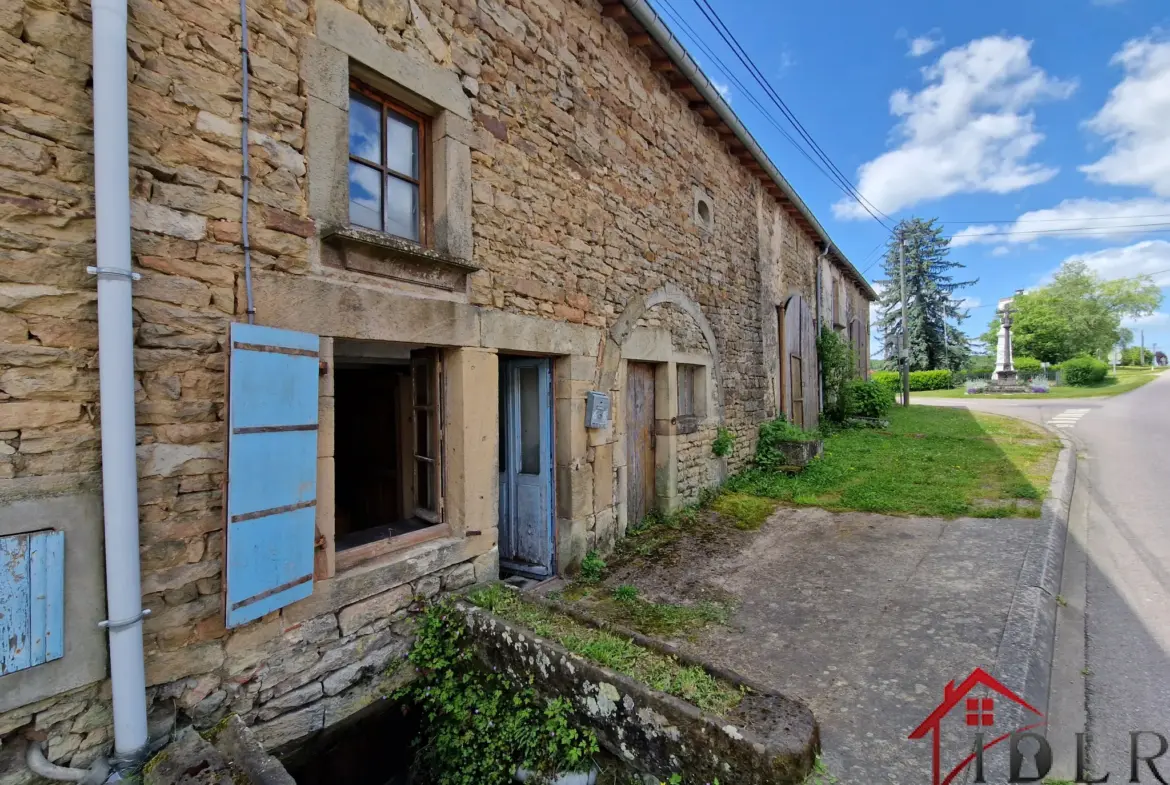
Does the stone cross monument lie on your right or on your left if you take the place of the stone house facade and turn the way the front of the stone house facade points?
on your left

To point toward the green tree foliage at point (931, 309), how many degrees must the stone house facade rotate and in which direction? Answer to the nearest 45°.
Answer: approximately 90° to its left

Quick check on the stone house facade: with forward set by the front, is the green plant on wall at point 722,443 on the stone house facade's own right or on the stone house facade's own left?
on the stone house facade's own left

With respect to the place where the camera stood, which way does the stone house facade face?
facing the viewer and to the right of the viewer

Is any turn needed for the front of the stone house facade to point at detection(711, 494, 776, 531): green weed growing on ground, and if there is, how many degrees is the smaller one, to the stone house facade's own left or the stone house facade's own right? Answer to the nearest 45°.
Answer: approximately 90° to the stone house facade's own left

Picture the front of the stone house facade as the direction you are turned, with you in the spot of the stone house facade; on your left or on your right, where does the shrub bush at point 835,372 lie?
on your left

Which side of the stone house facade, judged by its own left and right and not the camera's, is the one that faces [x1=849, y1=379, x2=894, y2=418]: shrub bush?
left

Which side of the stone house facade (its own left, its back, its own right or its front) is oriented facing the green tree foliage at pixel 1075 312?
left
